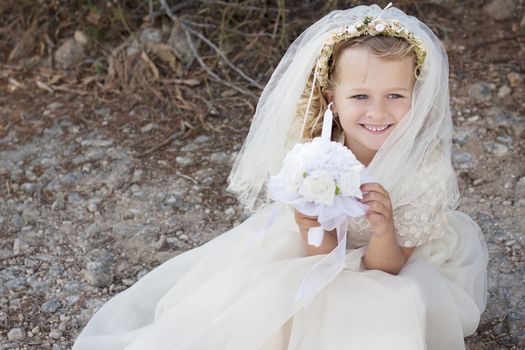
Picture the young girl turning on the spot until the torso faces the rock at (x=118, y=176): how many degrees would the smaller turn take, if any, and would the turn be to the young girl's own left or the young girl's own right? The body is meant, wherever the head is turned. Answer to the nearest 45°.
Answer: approximately 90° to the young girl's own right

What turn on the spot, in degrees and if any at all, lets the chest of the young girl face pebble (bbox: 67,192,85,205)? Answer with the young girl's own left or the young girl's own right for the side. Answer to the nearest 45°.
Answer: approximately 90° to the young girl's own right

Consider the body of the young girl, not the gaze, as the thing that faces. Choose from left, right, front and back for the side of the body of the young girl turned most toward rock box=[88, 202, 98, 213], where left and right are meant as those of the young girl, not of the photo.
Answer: right

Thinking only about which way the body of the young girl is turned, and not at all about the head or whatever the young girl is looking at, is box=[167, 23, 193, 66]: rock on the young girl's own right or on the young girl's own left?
on the young girl's own right

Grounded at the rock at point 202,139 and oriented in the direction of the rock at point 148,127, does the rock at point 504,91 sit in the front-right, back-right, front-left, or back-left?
back-right

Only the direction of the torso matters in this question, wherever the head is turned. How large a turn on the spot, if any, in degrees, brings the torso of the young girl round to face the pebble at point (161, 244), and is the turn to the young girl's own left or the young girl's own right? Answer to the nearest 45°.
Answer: approximately 90° to the young girl's own right

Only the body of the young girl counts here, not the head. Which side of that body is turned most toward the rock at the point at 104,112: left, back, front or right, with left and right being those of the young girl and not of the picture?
right

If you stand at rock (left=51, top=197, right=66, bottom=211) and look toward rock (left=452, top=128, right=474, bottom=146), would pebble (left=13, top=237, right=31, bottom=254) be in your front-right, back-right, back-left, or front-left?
back-right

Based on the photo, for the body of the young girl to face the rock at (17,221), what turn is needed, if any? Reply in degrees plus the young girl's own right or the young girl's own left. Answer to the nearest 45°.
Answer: approximately 90° to the young girl's own right

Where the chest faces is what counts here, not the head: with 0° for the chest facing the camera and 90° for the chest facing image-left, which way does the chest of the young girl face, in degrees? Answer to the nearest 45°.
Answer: approximately 45°

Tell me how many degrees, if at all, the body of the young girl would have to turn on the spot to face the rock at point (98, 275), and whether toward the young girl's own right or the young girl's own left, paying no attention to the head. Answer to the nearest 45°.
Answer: approximately 90° to the young girl's own right

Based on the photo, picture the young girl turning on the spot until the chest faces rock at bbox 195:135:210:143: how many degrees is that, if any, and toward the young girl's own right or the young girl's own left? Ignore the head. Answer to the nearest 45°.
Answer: approximately 90° to the young girl's own right

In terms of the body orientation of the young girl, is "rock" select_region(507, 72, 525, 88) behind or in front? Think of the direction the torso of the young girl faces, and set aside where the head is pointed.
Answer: behind

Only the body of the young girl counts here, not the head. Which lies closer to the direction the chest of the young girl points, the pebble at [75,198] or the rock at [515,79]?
the pebble
